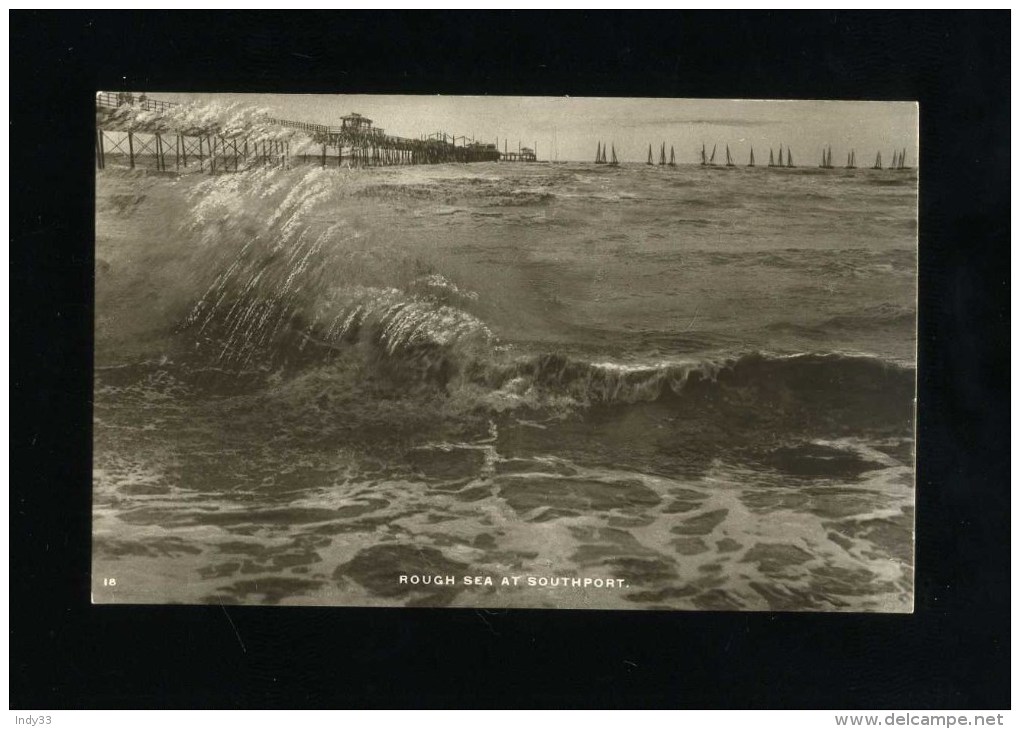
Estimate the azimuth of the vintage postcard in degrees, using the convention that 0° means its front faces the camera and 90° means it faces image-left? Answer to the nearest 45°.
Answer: approximately 0°
